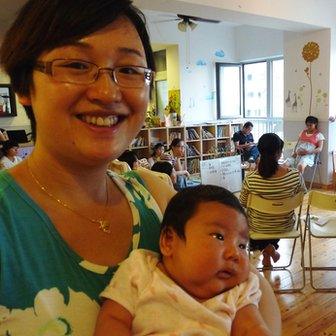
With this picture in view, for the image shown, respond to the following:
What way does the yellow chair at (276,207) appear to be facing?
away from the camera

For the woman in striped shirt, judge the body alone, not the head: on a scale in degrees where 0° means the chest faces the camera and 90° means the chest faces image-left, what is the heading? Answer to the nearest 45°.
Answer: approximately 180°

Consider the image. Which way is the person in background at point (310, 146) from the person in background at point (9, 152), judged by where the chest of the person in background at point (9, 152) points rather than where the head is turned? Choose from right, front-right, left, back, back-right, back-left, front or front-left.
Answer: front-left

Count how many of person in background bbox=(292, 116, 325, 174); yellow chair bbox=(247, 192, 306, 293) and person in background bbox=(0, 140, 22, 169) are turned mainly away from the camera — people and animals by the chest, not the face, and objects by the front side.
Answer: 1

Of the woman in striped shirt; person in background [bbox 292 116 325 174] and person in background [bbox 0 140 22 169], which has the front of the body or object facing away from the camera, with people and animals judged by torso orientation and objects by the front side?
the woman in striped shirt

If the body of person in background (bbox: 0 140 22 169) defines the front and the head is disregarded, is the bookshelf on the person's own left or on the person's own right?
on the person's own left

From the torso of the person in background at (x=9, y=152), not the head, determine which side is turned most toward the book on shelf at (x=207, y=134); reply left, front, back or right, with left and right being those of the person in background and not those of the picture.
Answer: left

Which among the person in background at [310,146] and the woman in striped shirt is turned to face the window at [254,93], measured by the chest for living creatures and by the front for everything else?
the woman in striped shirt

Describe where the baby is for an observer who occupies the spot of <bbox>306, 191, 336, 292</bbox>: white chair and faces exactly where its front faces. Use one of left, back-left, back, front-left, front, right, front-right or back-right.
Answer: back

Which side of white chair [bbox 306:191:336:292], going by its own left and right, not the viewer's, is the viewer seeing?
back

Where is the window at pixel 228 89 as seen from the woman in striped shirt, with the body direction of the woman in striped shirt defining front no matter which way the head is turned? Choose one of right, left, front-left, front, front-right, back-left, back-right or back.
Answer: front

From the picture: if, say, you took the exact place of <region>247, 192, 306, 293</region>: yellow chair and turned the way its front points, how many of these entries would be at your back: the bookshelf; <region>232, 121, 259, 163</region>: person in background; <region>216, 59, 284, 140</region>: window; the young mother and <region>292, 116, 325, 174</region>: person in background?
1

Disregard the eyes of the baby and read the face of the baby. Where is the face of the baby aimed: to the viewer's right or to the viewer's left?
to the viewer's right

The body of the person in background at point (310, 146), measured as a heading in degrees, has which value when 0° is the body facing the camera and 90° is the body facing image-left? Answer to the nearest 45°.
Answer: approximately 45°

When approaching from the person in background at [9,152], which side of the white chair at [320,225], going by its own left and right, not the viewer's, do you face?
left

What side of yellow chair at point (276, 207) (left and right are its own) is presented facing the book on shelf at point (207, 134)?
front

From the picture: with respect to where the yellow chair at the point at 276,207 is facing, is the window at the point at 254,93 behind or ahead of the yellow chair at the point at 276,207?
ahead

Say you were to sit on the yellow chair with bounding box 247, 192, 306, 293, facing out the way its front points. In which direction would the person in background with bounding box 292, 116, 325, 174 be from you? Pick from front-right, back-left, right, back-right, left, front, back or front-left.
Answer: front
